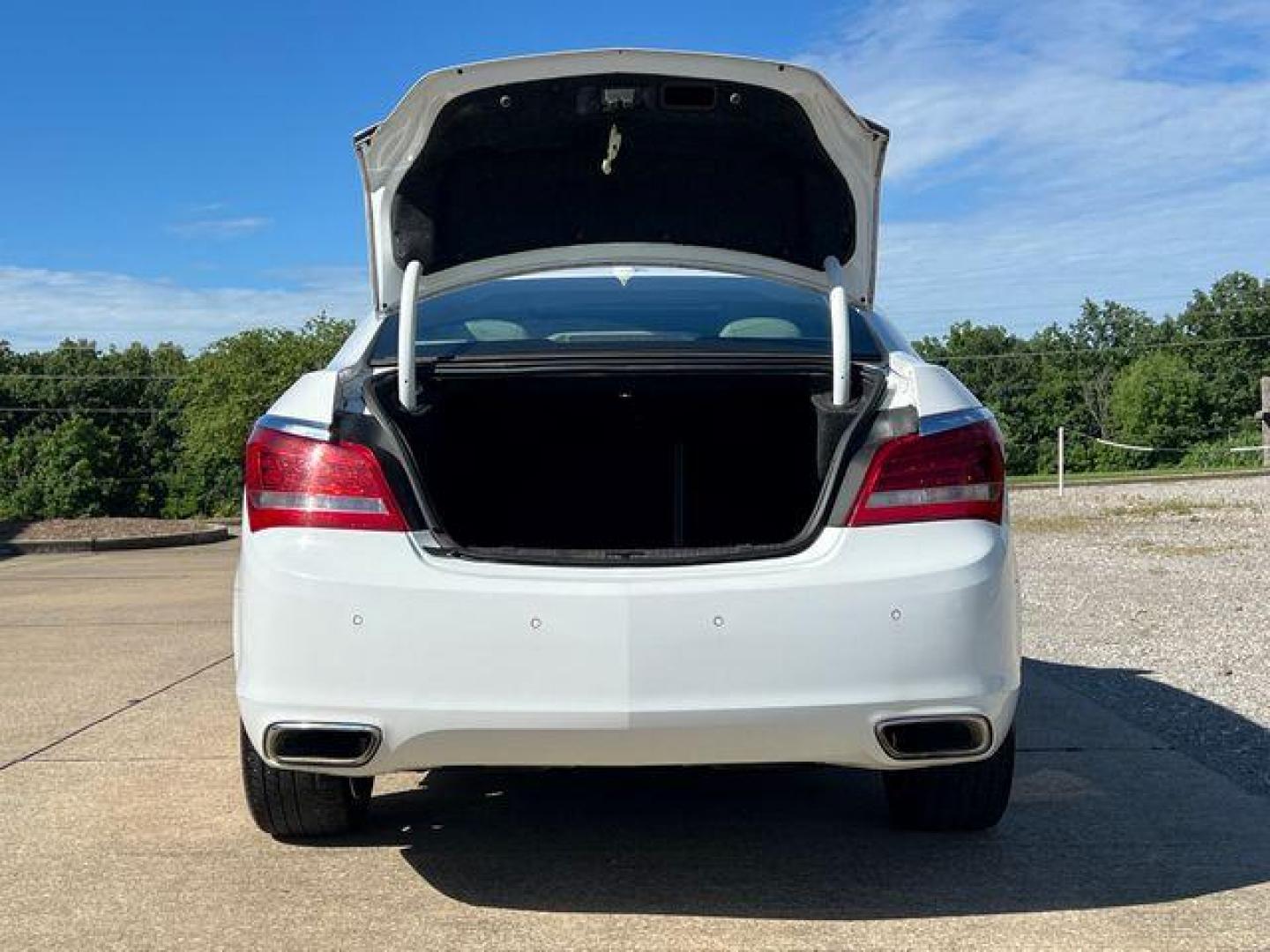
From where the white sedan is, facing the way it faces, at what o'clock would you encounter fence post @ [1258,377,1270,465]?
The fence post is roughly at 1 o'clock from the white sedan.

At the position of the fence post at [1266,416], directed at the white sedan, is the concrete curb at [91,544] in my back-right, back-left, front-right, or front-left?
front-right

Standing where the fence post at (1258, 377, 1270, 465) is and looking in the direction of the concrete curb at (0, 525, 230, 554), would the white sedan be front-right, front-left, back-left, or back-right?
front-left

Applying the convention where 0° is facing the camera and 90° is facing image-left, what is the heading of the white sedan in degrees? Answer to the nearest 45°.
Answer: approximately 180°

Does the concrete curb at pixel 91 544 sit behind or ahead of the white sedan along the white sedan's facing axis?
ahead

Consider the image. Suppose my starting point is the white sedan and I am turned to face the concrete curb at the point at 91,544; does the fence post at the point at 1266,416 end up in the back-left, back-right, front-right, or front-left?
front-right
